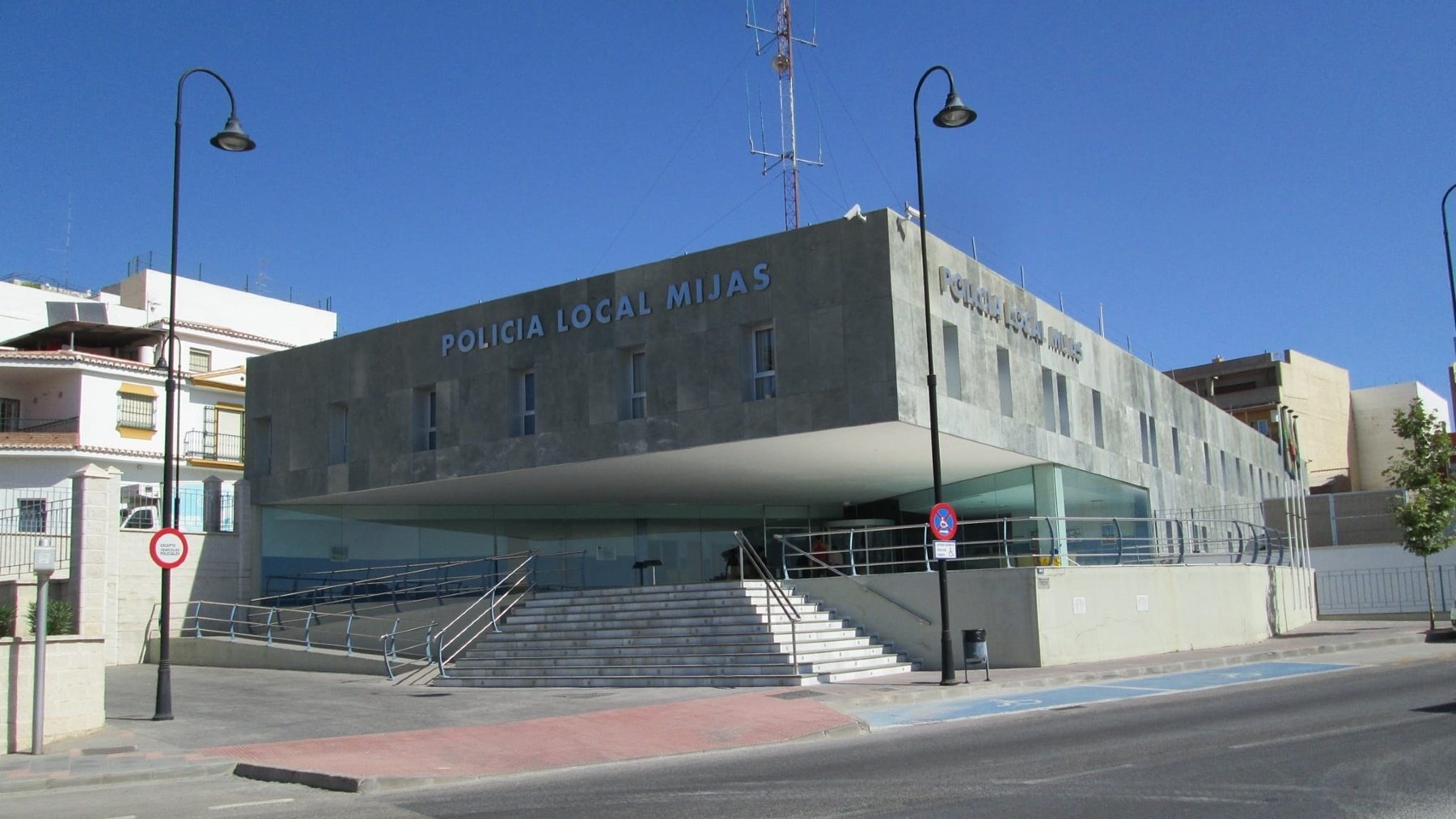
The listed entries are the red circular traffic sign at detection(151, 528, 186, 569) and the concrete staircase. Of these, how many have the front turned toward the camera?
2

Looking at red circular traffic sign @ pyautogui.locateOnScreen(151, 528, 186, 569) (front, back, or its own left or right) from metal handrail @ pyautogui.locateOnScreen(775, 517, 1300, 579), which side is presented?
left

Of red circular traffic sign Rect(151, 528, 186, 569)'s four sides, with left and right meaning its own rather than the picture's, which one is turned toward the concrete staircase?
left

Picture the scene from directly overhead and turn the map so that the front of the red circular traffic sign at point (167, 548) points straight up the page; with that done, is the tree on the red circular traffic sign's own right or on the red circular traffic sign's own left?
on the red circular traffic sign's own left

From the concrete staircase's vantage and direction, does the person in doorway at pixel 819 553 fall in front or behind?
behind

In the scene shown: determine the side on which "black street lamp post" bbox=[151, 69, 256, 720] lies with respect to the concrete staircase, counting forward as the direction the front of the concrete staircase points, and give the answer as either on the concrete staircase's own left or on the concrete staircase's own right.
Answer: on the concrete staircase's own right

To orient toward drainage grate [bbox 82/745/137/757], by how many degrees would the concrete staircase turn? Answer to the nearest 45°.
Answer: approximately 45° to its right

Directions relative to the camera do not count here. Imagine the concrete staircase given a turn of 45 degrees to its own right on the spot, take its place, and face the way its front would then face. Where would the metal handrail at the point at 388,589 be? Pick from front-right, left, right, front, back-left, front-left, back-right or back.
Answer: right

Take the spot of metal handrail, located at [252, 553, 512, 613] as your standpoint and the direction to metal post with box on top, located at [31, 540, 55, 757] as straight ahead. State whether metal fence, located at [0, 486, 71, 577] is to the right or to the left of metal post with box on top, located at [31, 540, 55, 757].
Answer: right

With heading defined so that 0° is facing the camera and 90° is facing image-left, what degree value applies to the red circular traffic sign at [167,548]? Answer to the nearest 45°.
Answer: approximately 0°
